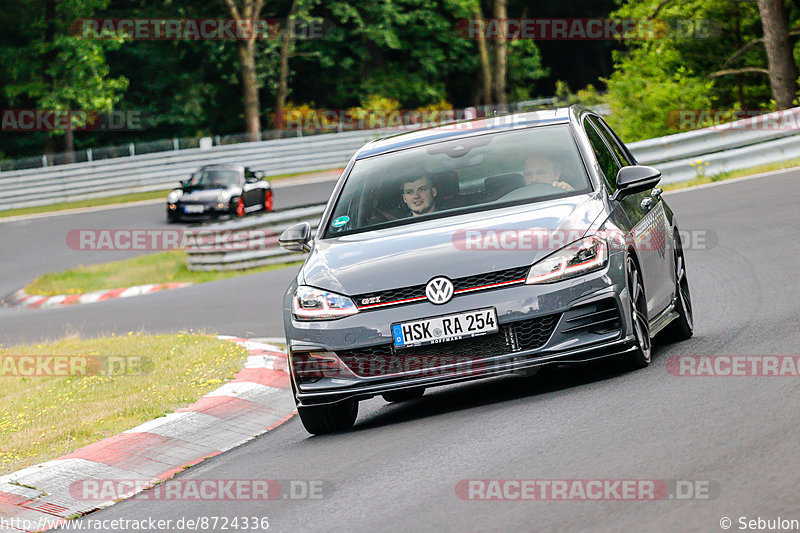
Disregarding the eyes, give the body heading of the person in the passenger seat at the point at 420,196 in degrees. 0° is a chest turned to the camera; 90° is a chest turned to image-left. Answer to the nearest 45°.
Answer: approximately 45°

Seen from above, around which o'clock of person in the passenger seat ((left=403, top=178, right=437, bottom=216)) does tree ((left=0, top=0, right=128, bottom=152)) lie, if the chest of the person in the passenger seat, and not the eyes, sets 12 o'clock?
The tree is roughly at 4 o'clock from the person in the passenger seat.

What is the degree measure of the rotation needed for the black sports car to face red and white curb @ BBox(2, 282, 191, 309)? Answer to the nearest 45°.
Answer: approximately 45° to its left

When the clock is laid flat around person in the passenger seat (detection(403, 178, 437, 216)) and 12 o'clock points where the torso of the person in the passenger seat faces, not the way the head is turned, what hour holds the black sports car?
The black sports car is roughly at 4 o'clock from the person in the passenger seat.

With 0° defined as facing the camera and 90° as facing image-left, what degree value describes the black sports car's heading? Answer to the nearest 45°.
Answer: approximately 45°

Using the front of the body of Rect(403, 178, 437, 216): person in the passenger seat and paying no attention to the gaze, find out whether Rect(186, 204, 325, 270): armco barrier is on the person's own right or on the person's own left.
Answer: on the person's own right

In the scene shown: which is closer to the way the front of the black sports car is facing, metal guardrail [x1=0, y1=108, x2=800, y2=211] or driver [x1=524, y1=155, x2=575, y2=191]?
the driver

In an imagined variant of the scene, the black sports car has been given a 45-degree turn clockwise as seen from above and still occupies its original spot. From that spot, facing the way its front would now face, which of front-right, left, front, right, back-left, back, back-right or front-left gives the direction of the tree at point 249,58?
right

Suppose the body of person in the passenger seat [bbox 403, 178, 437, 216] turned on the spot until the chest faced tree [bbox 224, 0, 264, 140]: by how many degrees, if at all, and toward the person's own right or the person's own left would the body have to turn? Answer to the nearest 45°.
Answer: approximately 135° to the person's own right

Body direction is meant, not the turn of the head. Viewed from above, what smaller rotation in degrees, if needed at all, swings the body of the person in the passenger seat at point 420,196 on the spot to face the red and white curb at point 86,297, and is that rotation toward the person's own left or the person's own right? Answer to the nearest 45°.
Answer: approximately 90° to the person's own right

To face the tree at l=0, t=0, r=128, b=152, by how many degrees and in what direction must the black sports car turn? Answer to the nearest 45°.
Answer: approximately 135° to its right

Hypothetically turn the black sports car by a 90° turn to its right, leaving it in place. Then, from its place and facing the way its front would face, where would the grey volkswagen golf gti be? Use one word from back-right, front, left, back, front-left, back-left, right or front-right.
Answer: back-left

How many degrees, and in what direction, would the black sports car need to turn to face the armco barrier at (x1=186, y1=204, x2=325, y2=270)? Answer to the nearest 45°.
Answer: approximately 45° to its left

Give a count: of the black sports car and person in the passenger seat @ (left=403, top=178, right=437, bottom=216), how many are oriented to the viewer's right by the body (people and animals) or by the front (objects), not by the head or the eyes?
0

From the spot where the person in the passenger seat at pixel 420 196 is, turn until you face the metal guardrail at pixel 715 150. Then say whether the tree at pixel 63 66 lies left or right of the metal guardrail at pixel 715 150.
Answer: left
